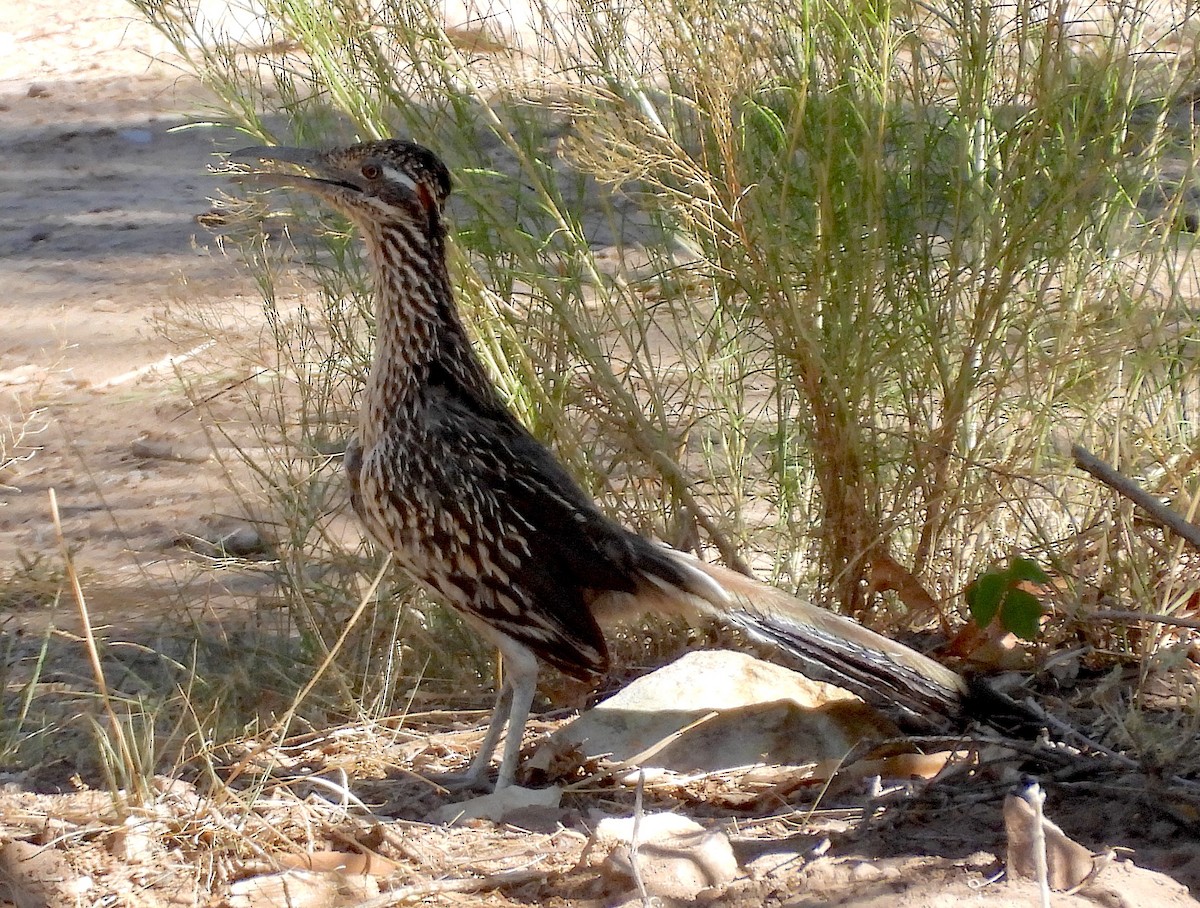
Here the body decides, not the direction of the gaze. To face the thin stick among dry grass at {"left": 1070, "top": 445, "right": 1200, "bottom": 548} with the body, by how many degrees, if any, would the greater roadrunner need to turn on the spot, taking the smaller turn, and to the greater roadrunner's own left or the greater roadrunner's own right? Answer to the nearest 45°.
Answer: approximately 180°

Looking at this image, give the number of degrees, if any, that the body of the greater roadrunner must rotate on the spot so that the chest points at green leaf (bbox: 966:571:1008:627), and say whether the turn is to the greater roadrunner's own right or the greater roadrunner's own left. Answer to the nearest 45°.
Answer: approximately 180°

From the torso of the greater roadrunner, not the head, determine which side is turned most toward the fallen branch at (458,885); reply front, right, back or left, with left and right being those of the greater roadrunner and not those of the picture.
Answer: left

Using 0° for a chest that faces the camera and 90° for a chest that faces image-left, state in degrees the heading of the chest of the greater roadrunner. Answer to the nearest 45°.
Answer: approximately 90°

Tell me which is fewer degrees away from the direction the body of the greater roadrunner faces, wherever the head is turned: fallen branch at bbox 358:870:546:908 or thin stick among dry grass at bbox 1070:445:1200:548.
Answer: the fallen branch

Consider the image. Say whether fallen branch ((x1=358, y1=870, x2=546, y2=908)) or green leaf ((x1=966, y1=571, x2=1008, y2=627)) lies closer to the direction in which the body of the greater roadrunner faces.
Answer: the fallen branch
